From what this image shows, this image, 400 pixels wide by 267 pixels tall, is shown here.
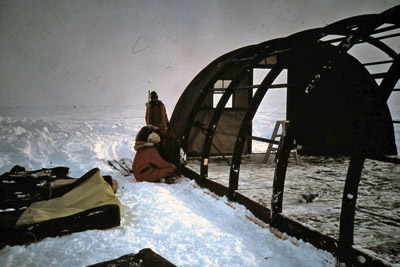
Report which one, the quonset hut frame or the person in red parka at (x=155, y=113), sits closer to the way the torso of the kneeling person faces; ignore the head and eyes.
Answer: the quonset hut frame

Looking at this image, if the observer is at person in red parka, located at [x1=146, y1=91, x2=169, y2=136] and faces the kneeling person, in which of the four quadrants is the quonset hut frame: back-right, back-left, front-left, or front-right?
front-left

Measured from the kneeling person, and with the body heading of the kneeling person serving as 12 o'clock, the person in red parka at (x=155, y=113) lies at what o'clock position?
The person in red parka is roughly at 9 o'clock from the kneeling person.

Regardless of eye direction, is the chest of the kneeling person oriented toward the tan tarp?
no

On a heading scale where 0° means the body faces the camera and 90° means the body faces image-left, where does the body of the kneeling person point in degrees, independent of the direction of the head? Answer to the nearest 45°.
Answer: approximately 270°

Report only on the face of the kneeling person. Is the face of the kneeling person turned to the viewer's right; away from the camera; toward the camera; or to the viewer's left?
to the viewer's right

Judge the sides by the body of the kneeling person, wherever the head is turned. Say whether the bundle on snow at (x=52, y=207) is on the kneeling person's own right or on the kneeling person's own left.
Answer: on the kneeling person's own right
